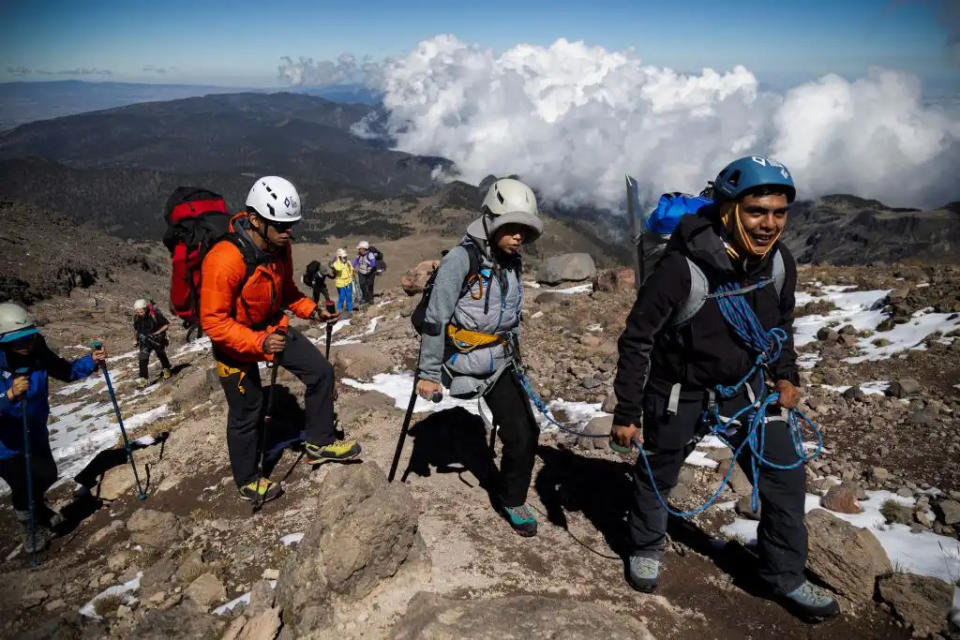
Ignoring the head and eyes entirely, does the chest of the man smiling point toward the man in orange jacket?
no

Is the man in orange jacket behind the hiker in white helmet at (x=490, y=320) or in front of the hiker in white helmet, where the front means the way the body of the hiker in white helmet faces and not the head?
behind

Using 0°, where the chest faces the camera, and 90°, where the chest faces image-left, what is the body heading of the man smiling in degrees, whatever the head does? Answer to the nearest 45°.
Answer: approximately 315°

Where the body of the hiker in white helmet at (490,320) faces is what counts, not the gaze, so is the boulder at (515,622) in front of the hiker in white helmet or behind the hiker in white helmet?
in front

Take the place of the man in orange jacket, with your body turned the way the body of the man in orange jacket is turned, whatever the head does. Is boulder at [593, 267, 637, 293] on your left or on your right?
on your left

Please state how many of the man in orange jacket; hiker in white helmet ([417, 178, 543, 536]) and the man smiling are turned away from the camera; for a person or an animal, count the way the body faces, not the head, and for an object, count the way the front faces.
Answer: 0

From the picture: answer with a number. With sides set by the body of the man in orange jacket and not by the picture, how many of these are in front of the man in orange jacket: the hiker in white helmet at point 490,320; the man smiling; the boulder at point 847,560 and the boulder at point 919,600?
4

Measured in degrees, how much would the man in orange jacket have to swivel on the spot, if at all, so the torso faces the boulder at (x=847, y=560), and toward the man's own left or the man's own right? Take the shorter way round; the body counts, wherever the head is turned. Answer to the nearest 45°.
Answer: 0° — they already face it

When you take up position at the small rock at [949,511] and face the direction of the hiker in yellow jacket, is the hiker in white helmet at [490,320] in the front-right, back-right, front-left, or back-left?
front-left

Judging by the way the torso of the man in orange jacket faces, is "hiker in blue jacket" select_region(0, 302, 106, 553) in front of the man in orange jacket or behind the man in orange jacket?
behind

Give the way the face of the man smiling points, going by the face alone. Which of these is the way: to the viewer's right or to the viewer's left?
to the viewer's right

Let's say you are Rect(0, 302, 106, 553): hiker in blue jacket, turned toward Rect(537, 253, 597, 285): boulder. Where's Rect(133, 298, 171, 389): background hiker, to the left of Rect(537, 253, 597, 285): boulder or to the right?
left

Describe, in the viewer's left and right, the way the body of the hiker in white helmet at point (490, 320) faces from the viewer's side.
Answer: facing the viewer and to the right of the viewer

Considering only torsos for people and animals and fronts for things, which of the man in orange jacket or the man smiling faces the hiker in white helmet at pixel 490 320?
the man in orange jacket

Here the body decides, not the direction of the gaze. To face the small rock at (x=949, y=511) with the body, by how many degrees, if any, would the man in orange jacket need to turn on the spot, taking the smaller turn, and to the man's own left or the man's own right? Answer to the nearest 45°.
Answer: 0° — they already face it

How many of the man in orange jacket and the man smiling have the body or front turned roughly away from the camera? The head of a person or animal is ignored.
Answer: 0
